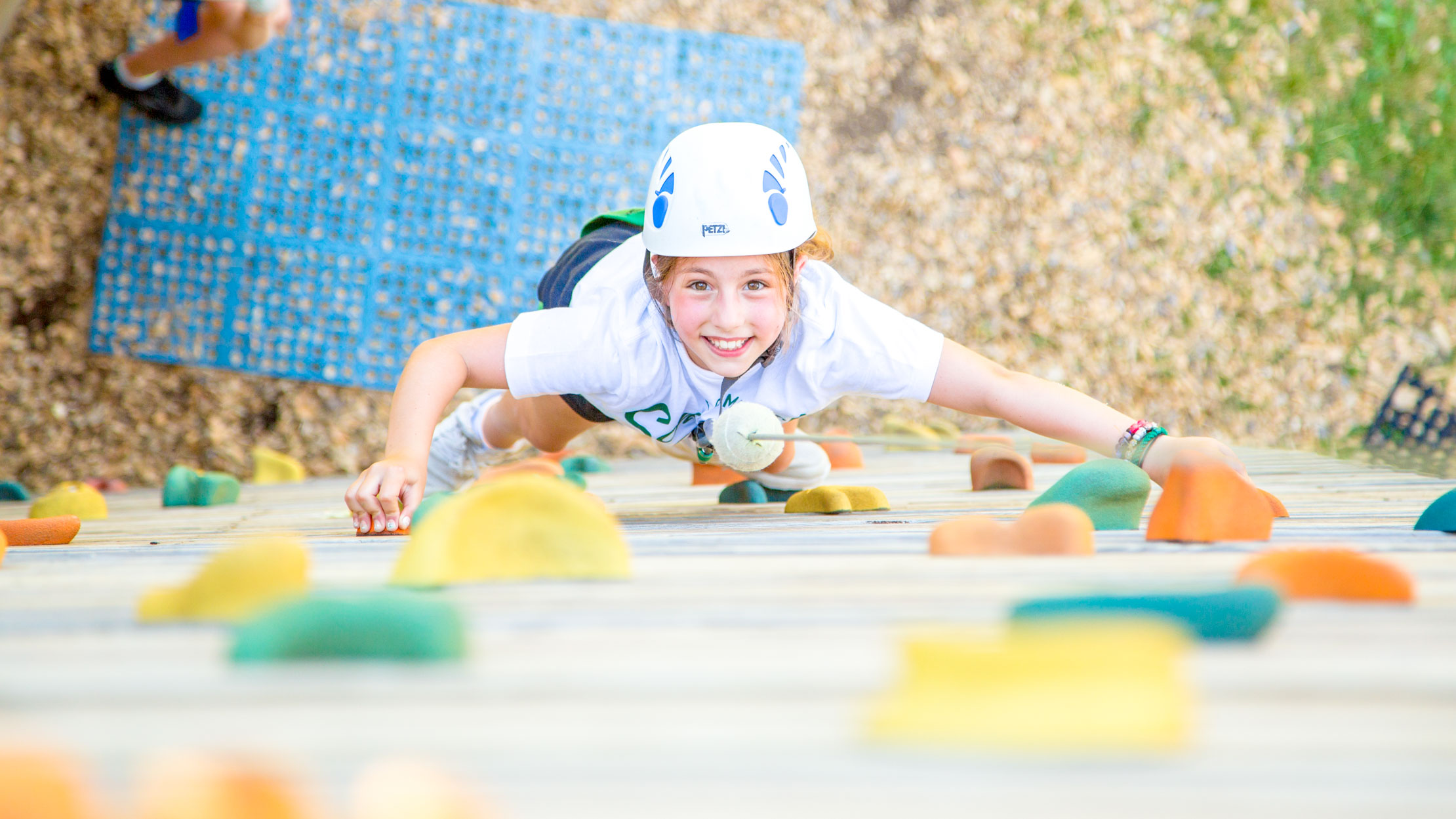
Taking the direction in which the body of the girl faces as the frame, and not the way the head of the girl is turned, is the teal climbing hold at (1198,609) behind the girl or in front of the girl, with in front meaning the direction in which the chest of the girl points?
in front

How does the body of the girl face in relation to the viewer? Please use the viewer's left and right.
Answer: facing the viewer

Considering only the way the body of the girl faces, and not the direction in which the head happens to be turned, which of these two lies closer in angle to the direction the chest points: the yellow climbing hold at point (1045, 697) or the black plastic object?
the yellow climbing hold

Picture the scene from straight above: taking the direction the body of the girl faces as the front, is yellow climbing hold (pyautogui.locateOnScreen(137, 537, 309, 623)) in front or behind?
in front

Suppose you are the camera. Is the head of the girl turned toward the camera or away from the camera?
toward the camera

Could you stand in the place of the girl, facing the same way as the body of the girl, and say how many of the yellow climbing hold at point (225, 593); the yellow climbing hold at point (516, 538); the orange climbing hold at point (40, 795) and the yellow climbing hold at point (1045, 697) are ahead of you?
4

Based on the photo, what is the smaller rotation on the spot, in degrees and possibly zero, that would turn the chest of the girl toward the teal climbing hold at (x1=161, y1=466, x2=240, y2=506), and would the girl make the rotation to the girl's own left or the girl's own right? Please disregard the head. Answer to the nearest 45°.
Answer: approximately 135° to the girl's own right
